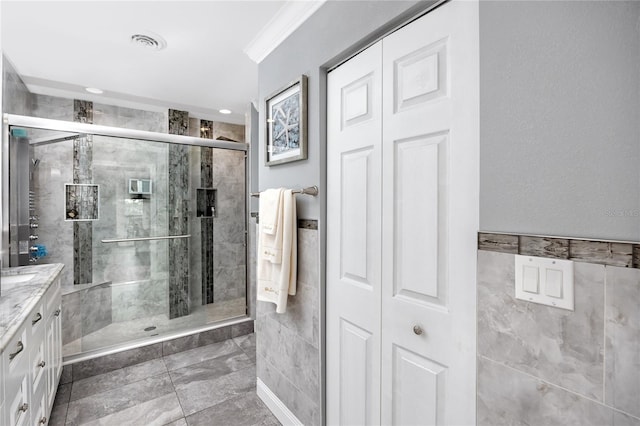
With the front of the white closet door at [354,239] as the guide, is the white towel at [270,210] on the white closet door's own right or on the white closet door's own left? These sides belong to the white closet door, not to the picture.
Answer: on the white closet door's own right

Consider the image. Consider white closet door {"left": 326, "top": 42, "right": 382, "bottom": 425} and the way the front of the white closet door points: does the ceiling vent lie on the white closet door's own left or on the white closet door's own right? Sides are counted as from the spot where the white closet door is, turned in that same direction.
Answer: on the white closet door's own right

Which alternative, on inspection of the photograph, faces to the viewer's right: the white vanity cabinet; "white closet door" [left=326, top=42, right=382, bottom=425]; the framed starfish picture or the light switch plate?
the white vanity cabinet

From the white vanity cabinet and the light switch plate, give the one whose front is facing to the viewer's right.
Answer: the white vanity cabinet

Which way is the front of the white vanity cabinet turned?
to the viewer's right

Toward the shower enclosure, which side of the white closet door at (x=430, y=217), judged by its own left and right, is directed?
right

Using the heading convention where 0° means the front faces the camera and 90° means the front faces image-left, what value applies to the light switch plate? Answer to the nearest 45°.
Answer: approximately 45°
